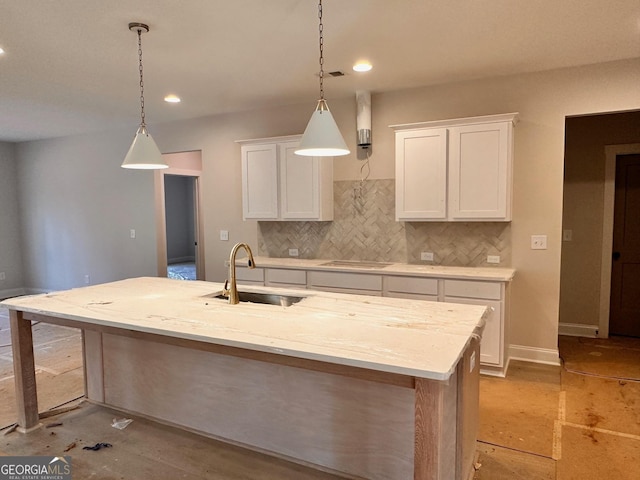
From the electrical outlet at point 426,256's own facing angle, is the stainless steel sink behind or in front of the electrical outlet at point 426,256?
in front

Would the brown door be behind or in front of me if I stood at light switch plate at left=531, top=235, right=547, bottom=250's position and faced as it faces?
behind

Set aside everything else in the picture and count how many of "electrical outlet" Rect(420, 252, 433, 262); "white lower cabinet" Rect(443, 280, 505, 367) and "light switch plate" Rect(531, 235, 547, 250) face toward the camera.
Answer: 3

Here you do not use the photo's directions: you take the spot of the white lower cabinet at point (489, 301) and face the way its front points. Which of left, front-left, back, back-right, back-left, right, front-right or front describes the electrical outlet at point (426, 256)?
back-right

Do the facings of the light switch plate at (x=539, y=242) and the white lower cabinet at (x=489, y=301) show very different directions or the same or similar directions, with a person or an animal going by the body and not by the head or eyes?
same or similar directions

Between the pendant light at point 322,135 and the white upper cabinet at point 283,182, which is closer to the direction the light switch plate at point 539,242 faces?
the pendant light

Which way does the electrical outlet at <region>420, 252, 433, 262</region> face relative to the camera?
toward the camera

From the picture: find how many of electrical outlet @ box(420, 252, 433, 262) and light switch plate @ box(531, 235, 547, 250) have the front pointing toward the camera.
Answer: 2

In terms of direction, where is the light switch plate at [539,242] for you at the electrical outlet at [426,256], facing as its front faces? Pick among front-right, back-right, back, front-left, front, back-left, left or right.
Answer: left

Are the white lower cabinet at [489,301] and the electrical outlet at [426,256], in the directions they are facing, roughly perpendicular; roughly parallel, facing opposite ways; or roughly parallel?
roughly parallel

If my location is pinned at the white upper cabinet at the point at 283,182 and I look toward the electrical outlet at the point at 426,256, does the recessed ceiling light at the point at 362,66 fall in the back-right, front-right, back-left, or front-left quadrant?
front-right

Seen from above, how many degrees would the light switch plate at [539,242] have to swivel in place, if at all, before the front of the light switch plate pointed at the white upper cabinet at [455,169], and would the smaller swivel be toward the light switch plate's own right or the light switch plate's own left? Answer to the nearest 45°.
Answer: approximately 45° to the light switch plate's own right

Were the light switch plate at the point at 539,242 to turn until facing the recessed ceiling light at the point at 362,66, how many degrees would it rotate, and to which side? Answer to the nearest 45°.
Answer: approximately 45° to its right

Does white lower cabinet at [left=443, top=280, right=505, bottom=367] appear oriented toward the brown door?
no

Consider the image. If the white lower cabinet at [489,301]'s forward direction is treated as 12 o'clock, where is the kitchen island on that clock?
The kitchen island is roughly at 1 o'clock from the white lower cabinet.

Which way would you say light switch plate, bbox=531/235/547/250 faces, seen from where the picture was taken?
facing the viewer

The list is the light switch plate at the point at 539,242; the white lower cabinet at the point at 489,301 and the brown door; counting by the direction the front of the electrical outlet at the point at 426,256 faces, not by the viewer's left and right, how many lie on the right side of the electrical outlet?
0
